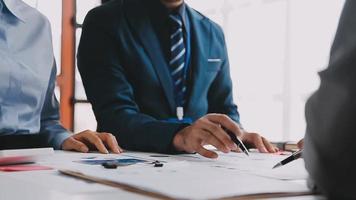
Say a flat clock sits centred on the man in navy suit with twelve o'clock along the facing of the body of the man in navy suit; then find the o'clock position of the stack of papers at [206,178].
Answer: The stack of papers is roughly at 1 o'clock from the man in navy suit.

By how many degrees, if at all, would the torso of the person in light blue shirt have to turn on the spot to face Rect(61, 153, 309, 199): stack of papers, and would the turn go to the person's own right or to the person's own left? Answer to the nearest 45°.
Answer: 0° — they already face it

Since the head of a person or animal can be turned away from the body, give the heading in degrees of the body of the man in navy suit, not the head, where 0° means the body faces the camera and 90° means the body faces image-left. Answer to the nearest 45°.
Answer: approximately 315°
